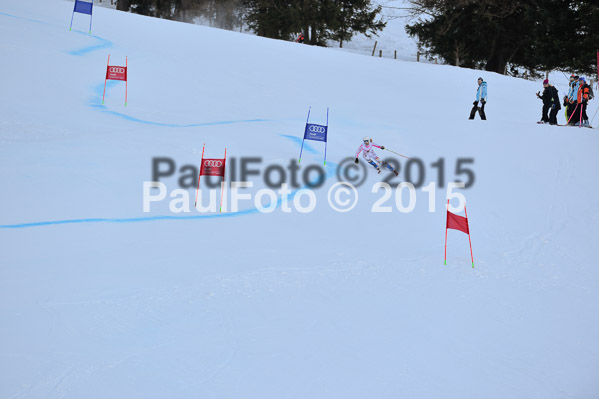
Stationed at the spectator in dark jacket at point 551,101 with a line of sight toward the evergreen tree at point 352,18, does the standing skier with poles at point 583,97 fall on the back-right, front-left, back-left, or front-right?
back-right

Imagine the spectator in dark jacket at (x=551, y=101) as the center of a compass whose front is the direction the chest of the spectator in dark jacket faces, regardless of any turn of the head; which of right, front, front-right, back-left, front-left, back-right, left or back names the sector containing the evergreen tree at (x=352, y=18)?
front-right

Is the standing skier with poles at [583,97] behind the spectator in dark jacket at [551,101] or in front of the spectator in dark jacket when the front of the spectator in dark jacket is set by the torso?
behind

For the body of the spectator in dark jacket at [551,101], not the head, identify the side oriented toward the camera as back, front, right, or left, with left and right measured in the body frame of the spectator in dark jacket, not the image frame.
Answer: left

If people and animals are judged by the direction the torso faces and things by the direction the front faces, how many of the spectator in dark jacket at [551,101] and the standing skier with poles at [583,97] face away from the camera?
0

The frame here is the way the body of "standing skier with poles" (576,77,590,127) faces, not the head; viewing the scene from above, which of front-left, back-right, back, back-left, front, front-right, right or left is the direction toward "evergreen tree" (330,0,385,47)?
right

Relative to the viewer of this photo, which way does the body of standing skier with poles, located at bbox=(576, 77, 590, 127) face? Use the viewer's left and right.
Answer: facing the viewer and to the left of the viewer
